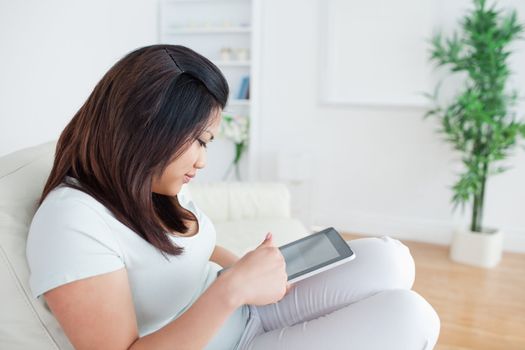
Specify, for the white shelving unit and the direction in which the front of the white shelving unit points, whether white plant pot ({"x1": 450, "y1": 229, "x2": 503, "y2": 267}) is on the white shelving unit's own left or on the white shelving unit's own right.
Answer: on the white shelving unit's own left

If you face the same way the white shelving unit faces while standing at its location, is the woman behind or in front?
in front

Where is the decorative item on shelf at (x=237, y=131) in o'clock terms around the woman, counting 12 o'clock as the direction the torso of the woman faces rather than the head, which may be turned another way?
The decorative item on shelf is roughly at 9 o'clock from the woman.

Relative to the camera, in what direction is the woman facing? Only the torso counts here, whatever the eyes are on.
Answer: to the viewer's right

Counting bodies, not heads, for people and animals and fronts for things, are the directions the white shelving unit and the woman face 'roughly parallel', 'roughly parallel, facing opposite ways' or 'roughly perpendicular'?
roughly perpendicular

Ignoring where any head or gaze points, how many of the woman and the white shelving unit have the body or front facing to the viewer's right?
1

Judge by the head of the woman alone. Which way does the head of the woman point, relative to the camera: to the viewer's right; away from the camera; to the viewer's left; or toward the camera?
to the viewer's right

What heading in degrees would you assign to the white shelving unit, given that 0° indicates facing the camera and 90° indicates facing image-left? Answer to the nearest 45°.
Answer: approximately 0°

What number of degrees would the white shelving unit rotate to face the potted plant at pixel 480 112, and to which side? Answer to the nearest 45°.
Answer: approximately 45° to its left

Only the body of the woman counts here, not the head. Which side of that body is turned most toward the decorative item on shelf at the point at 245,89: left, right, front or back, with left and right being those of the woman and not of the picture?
left

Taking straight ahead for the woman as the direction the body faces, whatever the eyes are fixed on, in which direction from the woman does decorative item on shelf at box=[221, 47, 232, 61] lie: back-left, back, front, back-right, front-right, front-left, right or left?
left

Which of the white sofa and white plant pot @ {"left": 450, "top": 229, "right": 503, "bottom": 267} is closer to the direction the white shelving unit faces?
the white sofa
